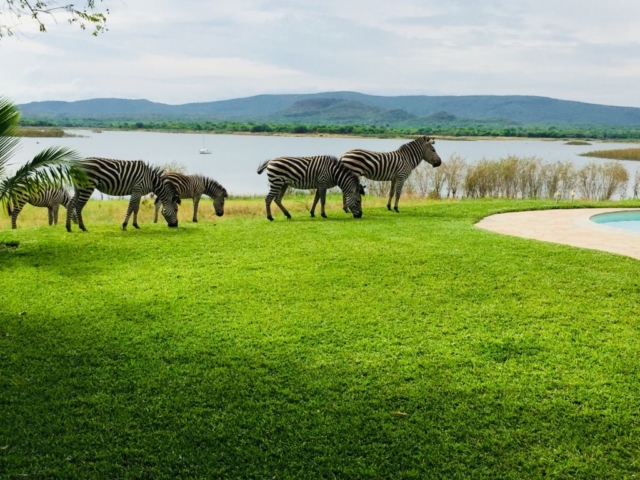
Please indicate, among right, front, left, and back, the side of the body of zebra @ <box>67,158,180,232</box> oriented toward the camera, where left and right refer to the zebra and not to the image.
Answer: right

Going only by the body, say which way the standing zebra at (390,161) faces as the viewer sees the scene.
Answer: to the viewer's right

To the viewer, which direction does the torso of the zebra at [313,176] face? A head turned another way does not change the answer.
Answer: to the viewer's right

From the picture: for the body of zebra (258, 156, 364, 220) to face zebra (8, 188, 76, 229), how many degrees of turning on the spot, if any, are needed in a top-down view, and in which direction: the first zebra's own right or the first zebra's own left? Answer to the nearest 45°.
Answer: approximately 180°

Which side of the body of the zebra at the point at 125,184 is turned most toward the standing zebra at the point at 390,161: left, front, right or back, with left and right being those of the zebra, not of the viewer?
front

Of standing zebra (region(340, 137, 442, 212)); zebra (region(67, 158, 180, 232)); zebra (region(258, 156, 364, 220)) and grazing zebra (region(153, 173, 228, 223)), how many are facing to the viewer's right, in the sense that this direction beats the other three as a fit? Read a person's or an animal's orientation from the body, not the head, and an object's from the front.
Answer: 4

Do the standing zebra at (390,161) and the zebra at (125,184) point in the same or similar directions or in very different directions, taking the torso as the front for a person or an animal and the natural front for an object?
same or similar directions

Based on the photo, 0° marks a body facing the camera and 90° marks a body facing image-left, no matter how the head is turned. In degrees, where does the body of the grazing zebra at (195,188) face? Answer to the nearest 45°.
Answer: approximately 270°

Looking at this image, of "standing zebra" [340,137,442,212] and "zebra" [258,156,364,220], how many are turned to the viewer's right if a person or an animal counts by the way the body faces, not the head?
2

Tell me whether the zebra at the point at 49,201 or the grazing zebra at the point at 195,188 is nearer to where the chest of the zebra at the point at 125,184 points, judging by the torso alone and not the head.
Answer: the grazing zebra

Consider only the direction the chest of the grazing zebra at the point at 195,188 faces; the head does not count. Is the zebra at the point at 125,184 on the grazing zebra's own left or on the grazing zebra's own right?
on the grazing zebra's own right

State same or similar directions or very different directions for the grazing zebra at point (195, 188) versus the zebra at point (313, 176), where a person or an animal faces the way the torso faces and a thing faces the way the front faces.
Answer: same or similar directions

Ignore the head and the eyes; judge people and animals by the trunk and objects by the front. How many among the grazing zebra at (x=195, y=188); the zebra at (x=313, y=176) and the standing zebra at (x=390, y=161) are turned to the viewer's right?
3

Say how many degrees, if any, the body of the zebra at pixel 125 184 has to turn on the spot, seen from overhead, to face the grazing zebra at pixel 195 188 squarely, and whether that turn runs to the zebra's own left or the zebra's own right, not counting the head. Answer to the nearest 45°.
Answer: approximately 45° to the zebra's own left

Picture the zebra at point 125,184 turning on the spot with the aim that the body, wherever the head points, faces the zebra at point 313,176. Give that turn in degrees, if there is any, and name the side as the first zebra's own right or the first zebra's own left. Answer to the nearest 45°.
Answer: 0° — it already faces it

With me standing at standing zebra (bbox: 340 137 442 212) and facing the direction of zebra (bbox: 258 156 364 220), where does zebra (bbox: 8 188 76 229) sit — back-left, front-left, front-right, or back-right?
front-right

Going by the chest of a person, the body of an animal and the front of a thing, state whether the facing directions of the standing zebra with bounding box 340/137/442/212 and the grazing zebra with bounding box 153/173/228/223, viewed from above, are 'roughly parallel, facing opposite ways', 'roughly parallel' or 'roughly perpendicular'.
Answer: roughly parallel
